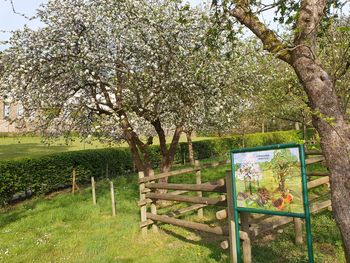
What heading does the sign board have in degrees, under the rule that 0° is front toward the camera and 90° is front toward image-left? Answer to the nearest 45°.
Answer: approximately 45°

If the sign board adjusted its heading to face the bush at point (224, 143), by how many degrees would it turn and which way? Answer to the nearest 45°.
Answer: approximately 135° to its right

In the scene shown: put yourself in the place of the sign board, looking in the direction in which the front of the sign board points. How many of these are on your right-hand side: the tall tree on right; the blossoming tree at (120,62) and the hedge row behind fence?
2

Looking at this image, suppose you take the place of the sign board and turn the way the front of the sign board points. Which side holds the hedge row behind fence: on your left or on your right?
on your right

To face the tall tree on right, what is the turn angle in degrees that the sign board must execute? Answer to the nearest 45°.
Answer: approximately 90° to its left

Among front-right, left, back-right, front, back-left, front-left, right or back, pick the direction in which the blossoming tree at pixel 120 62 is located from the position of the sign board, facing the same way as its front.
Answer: right
